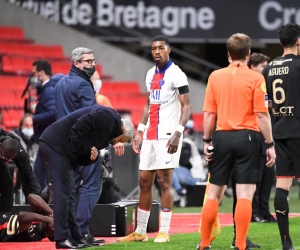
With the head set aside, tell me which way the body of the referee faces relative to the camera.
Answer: away from the camera

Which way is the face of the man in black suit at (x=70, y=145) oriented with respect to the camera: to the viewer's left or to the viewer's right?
to the viewer's right

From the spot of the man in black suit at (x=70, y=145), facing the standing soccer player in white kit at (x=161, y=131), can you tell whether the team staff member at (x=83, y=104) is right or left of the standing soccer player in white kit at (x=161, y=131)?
left

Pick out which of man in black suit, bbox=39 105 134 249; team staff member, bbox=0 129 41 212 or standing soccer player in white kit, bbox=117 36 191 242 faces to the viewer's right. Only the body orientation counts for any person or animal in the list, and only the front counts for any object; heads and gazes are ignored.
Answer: the man in black suit

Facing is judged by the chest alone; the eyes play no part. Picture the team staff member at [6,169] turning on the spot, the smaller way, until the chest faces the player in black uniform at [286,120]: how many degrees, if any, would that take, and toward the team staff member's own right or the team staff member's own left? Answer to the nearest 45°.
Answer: approximately 45° to the team staff member's own left

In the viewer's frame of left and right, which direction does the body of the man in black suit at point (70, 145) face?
facing to the right of the viewer

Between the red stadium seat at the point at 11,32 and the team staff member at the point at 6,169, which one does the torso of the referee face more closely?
the red stadium seat

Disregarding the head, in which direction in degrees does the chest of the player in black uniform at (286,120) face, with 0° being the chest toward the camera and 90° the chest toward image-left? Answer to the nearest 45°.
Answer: approximately 225°

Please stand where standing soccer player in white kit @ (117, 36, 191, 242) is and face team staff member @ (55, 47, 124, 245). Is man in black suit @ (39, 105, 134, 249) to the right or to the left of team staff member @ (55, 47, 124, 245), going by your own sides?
left
